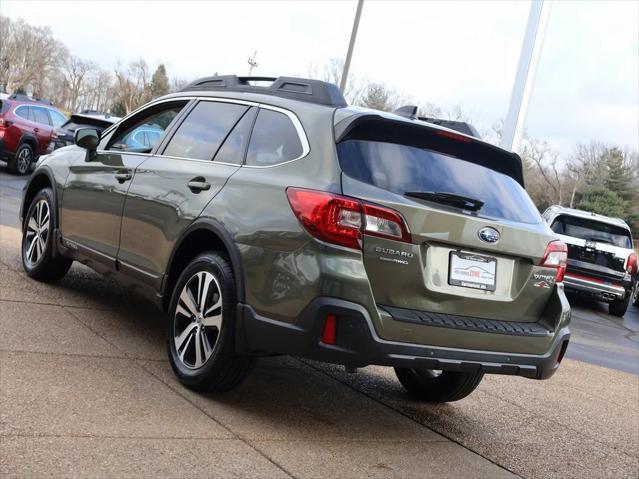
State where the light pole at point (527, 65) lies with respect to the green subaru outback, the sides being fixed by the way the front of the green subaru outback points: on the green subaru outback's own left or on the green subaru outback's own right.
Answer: on the green subaru outback's own right

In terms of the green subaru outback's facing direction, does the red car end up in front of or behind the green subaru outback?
in front

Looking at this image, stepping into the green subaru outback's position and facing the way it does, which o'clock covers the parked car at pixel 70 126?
The parked car is roughly at 1 o'clock from the green subaru outback.

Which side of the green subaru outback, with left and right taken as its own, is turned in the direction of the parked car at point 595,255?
right

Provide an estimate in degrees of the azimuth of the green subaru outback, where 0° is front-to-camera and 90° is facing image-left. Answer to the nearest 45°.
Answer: approximately 135°
